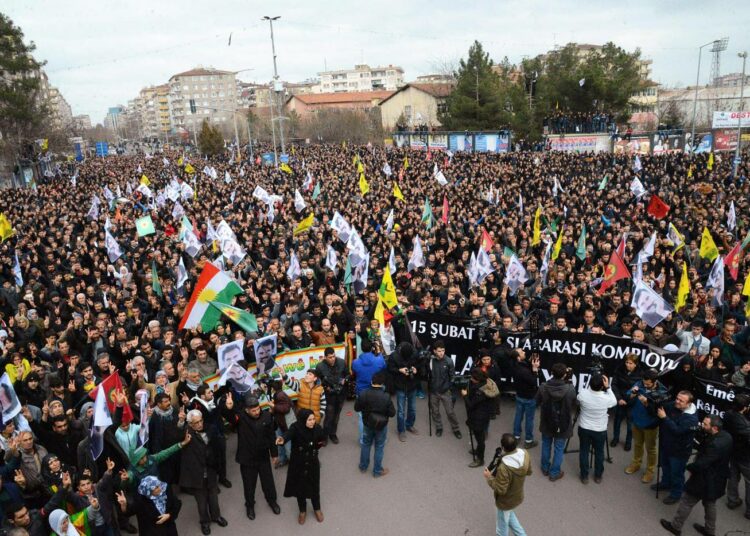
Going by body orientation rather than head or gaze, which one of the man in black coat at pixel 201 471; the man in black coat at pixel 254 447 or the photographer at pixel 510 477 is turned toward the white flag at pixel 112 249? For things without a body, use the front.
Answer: the photographer

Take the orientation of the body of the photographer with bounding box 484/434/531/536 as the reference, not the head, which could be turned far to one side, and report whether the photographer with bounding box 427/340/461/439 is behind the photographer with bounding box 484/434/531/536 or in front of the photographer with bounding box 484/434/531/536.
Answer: in front

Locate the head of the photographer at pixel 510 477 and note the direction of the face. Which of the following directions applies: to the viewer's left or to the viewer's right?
to the viewer's left

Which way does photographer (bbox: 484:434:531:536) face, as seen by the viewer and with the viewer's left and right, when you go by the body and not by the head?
facing away from the viewer and to the left of the viewer

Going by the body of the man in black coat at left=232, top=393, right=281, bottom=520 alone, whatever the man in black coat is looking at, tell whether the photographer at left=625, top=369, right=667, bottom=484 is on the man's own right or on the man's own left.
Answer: on the man's own left

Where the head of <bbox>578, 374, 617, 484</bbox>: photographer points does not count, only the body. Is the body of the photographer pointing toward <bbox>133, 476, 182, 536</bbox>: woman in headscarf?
no

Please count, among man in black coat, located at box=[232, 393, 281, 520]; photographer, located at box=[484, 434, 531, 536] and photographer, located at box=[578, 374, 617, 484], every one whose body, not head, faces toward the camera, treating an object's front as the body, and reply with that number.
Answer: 1

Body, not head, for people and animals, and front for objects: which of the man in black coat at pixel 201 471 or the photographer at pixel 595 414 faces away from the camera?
the photographer

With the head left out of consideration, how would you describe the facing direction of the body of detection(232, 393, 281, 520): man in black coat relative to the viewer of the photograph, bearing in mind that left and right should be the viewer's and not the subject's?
facing the viewer

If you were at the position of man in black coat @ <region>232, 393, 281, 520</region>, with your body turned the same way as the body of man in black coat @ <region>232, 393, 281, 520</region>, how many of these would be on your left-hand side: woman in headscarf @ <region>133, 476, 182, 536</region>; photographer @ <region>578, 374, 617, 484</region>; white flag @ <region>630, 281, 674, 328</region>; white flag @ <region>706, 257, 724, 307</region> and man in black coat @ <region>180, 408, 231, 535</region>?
3

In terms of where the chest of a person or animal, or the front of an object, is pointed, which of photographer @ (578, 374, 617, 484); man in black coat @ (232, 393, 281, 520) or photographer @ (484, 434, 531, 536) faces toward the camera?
the man in black coat

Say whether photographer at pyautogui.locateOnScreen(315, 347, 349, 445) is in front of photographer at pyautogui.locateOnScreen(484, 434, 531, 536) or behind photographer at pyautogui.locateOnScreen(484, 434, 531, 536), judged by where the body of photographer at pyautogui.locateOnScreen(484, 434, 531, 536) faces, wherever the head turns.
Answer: in front

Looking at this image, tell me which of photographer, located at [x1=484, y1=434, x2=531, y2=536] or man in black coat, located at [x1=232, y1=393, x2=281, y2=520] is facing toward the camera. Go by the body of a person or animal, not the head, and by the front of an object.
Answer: the man in black coat

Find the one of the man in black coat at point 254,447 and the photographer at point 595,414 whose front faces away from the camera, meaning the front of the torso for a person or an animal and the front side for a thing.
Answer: the photographer

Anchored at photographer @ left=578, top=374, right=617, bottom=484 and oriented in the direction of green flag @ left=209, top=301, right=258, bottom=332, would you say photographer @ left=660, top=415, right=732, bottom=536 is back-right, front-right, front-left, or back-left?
back-left

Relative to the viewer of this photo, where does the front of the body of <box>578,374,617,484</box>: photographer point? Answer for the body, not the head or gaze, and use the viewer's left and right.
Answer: facing away from the viewer

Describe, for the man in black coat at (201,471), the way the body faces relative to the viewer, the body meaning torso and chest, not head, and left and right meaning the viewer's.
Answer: facing the viewer and to the right of the viewer

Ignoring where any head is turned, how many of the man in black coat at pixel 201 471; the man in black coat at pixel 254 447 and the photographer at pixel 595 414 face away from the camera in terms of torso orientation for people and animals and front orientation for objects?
1

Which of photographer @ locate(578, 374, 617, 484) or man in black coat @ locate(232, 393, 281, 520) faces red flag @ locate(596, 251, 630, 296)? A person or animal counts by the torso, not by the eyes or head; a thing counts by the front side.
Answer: the photographer
